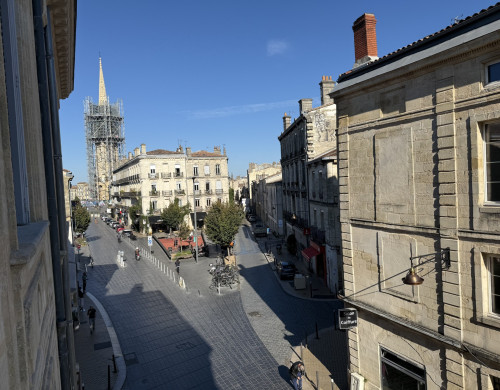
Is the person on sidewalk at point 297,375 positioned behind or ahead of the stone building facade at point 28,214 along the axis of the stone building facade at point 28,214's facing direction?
ahead

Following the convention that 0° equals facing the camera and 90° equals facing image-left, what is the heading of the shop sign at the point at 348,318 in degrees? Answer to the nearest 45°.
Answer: approximately 0°

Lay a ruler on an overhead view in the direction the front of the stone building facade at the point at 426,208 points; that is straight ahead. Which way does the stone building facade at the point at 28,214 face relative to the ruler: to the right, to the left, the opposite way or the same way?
the opposite way

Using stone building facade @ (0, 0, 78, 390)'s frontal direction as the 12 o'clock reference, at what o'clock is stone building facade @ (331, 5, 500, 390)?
stone building facade @ (331, 5, 500, 390) is roughly at 12 o'clock from stone building facade @ (0, 0, 78, 390).

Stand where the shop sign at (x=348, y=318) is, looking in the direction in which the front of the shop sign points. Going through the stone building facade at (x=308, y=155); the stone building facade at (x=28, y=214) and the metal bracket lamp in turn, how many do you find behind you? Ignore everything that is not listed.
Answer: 1

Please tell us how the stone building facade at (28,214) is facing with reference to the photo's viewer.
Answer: facing to the right of the viewer

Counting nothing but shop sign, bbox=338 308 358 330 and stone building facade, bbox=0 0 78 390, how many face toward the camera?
1

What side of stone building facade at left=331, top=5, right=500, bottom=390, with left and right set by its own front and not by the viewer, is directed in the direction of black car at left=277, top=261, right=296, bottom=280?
right

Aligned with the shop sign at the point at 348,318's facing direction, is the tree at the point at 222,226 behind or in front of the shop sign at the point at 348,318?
behind

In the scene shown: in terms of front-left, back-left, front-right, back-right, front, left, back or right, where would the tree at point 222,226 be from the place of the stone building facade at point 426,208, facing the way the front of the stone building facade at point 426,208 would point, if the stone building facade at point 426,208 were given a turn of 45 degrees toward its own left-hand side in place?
back-right

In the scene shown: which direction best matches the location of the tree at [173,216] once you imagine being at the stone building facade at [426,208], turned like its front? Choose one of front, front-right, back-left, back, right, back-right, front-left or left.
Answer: right
